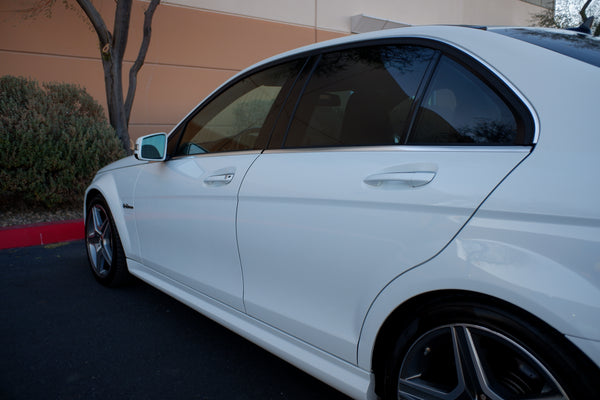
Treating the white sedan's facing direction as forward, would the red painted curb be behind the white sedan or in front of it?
in front

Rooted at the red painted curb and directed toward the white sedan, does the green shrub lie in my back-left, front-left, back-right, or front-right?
back-left

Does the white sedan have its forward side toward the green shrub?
yes

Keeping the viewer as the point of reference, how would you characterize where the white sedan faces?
facing away from the viewer and to the left of the viewer
